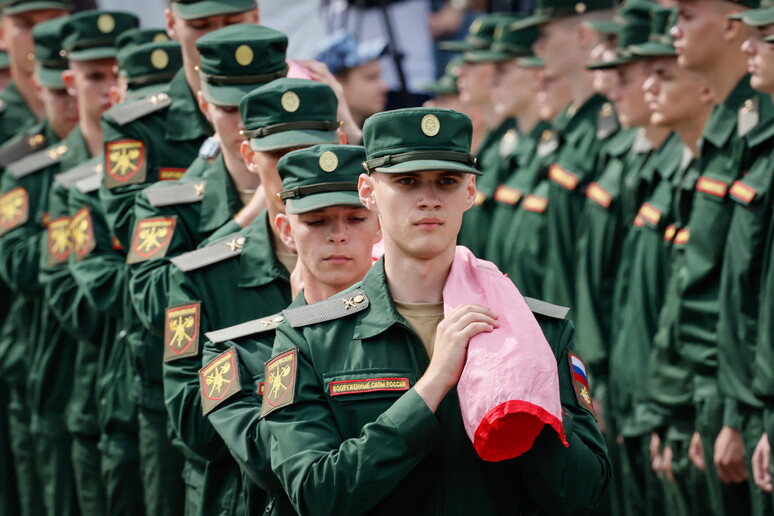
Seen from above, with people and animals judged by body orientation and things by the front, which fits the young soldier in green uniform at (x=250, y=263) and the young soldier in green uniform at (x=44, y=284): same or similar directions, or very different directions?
same or similar directions

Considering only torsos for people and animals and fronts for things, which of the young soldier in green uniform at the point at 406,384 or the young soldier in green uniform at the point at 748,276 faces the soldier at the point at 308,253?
the young soldier in green uniform at the point at 748,276

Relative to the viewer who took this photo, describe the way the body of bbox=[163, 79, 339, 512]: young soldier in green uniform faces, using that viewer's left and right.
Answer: facing the viewer and to the right of the viewer

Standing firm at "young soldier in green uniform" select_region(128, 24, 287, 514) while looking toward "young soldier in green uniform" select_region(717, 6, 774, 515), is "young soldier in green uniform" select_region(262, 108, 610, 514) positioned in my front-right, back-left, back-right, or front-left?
front-right

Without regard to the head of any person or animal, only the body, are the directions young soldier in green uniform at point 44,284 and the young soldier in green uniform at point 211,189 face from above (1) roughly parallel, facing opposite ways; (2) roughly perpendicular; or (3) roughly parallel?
roughly parallel

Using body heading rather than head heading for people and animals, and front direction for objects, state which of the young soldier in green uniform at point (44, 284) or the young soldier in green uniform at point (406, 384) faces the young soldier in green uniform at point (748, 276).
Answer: the young soldier in green uniform at point (44, 284)

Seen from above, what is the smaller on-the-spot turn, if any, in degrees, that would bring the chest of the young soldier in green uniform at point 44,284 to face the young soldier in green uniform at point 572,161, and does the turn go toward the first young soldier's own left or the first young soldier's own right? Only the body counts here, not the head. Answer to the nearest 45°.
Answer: approximately 45° to the first young soldier's own left

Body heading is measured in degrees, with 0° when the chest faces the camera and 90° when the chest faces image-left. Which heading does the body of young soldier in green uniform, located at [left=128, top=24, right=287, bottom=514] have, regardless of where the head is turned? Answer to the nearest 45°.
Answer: approximately 315°

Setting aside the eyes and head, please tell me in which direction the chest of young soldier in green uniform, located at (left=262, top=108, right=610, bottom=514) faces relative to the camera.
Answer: toward the camera

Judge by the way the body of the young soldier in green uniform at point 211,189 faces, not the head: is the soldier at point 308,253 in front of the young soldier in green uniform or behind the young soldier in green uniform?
in front

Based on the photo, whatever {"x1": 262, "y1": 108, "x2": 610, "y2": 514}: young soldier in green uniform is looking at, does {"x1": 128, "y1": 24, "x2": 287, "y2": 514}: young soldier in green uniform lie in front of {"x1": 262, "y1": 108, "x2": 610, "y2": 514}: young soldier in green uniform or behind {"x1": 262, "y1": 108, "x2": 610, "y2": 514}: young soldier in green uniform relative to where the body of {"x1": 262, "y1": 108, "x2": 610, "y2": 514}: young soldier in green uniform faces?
behind
